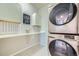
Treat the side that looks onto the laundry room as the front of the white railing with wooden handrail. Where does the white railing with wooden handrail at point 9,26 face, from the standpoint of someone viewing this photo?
facing the viewer and to the right of the viewer

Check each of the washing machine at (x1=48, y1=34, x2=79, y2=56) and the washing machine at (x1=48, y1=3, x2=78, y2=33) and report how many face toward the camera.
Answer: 2

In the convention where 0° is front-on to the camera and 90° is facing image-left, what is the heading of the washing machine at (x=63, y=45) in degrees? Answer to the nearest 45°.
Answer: approximately 0°

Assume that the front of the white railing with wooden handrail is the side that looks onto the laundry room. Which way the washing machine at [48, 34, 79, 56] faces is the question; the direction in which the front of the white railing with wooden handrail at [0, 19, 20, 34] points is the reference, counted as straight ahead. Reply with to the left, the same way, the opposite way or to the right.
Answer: to the right
